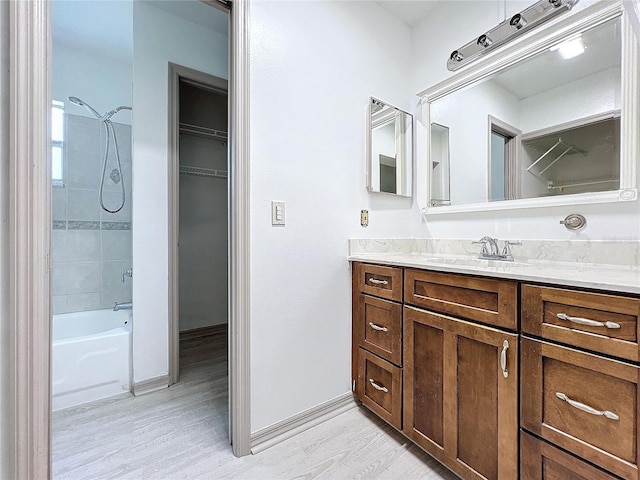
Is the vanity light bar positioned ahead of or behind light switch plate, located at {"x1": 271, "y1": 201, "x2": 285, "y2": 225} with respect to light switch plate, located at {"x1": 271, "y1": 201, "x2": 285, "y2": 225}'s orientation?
ahead

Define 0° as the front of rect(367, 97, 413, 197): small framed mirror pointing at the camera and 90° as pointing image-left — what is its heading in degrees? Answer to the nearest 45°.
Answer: approximately 315°

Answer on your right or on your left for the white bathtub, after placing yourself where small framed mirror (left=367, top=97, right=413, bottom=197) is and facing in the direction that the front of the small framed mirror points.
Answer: on your right

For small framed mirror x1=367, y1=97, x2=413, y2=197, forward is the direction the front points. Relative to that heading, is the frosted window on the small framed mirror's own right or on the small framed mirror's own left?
on the small framed mirror's own right

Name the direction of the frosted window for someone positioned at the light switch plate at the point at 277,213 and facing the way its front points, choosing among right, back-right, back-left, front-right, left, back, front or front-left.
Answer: back

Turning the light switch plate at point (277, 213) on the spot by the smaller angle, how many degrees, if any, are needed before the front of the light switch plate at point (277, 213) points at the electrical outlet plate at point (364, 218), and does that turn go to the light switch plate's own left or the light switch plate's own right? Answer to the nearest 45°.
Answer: approximately 90° to the light switch plate's own left

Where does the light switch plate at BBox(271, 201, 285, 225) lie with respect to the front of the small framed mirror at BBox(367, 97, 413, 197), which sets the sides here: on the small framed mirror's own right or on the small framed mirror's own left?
on the small framed mirror's own right

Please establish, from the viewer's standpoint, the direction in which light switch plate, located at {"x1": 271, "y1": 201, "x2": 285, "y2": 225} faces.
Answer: facing the viewer and to the right of the viewer

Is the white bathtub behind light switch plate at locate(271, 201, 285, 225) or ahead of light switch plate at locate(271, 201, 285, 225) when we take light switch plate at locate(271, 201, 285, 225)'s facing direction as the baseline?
behind

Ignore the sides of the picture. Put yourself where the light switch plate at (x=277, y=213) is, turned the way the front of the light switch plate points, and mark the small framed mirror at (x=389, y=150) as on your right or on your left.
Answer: on your left

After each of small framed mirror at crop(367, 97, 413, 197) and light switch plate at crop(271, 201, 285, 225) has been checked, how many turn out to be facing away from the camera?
0
